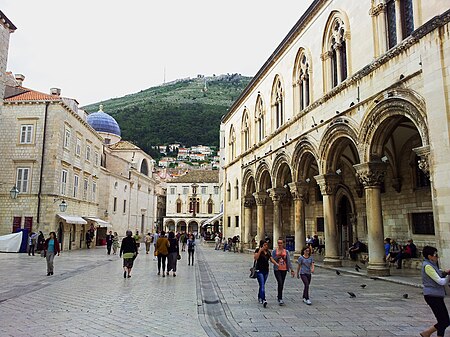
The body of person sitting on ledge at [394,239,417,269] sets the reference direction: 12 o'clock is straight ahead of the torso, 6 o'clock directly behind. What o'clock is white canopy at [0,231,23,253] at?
The white canopy is roughly at 12 o'clock from the person sitting on ledge.

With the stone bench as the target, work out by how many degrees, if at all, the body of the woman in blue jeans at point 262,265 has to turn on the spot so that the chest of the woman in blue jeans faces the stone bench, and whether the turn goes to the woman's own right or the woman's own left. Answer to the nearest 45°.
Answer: approximately 135° to the woman's own left

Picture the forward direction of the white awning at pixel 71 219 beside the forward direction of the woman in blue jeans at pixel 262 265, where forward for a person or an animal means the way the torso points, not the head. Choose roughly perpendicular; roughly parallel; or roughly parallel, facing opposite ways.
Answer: roughly perpendicular

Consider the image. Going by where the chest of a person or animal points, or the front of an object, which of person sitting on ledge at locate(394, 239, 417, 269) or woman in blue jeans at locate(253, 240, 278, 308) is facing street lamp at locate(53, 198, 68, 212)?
the person sitting on ledge

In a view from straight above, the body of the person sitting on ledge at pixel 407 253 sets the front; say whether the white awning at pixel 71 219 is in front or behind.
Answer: in front

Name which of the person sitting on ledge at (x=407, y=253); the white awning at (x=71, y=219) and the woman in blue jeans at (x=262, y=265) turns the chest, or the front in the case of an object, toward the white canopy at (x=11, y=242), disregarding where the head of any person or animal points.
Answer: the person sitting on ledge

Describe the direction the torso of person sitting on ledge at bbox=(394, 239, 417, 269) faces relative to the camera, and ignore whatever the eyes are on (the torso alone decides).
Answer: to the viewer's left

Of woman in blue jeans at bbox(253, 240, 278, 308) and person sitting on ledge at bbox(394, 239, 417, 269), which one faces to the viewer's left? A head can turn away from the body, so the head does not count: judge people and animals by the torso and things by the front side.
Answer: the person sitting on ledge

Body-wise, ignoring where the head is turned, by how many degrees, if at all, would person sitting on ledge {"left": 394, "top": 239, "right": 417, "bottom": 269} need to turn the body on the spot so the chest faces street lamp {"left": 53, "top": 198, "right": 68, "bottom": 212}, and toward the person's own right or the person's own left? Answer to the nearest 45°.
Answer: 0° — they already face it

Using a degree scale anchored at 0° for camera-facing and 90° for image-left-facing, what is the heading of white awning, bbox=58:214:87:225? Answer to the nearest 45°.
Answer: approximately 315°
